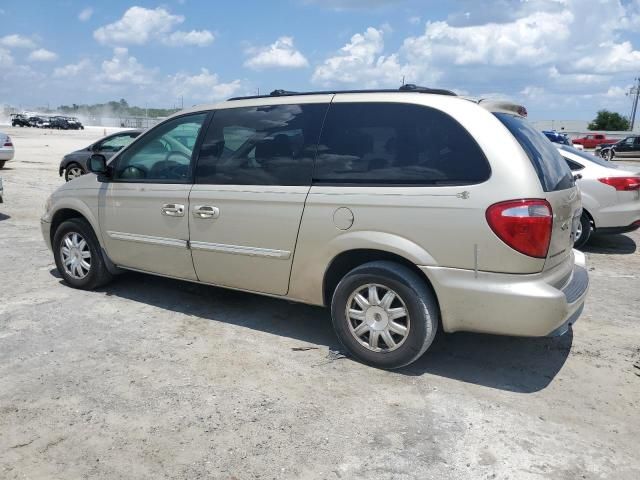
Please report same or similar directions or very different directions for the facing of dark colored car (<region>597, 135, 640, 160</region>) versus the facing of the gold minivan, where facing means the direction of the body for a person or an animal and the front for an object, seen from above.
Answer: same or similar directions

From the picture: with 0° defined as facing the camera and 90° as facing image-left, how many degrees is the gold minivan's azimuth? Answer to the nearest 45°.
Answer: approximately 135°

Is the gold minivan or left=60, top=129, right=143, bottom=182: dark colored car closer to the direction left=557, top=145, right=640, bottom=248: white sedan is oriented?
the dark colored car

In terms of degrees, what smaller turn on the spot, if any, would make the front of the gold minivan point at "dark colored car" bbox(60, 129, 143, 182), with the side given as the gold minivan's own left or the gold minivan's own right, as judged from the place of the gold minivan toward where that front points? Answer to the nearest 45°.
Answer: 0° — it already faces it

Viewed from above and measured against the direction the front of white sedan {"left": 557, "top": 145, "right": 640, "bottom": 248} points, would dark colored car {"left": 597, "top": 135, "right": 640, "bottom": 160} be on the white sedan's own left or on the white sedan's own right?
on the white sedan's own right

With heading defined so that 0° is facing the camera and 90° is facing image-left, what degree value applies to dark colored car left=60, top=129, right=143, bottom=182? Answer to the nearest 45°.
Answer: approximately 90°

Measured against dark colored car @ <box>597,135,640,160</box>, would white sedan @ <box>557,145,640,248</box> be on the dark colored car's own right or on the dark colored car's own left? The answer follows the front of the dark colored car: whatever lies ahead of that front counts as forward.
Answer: on the dark colored car's own left

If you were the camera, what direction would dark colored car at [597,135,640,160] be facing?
facing to the left of the viewer

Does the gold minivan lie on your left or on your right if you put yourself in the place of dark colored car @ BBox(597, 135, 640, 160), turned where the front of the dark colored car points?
on your left

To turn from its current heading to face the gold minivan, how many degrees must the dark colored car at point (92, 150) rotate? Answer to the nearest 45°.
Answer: approximately 90° to its left

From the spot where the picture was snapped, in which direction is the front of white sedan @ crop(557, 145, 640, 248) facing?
facing away from the viewer and to the left of the viewer
